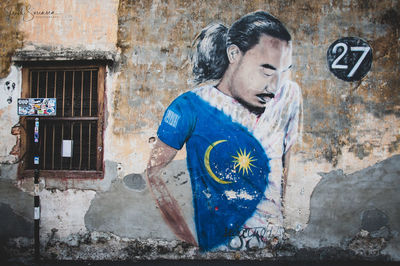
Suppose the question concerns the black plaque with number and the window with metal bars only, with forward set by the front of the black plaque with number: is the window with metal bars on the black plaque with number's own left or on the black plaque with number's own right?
on the black plaque with number's own right

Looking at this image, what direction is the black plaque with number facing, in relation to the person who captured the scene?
facing the viewer

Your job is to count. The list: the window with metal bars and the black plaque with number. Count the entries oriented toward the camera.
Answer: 2

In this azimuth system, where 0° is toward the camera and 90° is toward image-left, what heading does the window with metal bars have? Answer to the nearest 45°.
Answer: approximately 0°

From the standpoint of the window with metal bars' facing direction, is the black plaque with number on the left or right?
on its left

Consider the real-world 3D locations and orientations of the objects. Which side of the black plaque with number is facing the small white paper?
right
